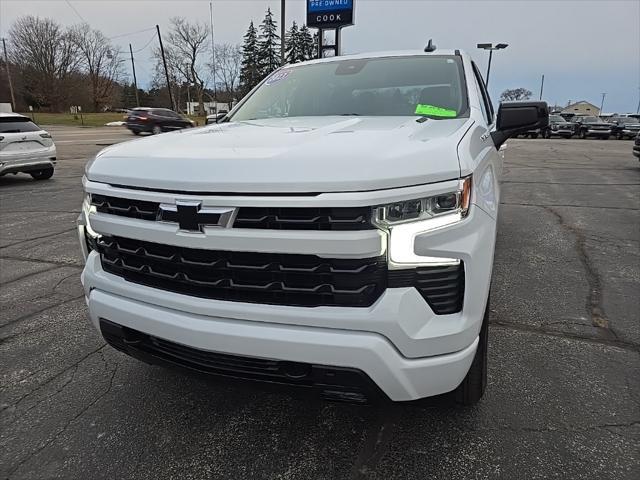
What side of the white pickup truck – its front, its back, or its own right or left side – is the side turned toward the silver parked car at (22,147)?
right

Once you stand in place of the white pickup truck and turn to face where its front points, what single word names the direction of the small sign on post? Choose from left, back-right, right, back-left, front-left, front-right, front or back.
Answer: back-right

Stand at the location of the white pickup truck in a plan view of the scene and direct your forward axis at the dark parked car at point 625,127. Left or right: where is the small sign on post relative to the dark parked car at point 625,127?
left

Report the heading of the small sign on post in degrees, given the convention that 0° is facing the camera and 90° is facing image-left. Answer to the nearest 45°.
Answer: approximately 0°

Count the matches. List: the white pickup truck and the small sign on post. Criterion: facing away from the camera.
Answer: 0

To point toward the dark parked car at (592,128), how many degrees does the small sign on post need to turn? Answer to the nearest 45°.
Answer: approximately 135° to its left

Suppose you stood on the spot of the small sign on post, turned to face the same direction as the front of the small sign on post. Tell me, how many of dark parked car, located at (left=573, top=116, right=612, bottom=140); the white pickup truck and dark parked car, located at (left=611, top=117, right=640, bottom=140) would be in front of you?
1

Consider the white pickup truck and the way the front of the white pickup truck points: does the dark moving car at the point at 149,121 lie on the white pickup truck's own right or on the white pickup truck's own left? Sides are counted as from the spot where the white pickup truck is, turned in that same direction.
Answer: on the white pickup truck's own right

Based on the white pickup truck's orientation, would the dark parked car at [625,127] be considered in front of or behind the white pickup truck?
behind

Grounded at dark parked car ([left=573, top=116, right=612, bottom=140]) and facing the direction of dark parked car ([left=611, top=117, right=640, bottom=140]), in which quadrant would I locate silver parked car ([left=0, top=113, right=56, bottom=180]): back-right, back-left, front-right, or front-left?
back-right

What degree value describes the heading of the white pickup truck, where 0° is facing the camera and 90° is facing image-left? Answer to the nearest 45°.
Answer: approximately 45°

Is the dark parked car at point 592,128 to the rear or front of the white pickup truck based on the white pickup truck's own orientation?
to the rear

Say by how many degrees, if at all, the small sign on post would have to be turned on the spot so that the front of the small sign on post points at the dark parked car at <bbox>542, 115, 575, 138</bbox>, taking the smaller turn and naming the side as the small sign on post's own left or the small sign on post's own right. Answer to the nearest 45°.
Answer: approximately 135° to the small sign on post's own left
